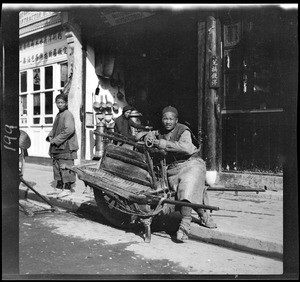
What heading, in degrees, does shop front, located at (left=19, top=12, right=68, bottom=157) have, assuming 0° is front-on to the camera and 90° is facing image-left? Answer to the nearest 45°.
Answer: approximately 45°

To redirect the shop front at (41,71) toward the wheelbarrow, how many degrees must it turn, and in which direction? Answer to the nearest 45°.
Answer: approximately 45° to its left

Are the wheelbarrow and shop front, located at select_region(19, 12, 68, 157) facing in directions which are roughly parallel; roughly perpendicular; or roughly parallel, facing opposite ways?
roughly perpendicular

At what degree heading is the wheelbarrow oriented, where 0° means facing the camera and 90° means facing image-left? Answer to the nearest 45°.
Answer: approximately 135°

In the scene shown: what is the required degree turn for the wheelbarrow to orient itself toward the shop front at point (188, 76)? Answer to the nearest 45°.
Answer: approximately 45° to its right

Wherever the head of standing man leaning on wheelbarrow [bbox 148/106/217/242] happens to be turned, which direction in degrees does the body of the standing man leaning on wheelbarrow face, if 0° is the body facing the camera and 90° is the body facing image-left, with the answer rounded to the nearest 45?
approximately 45°
